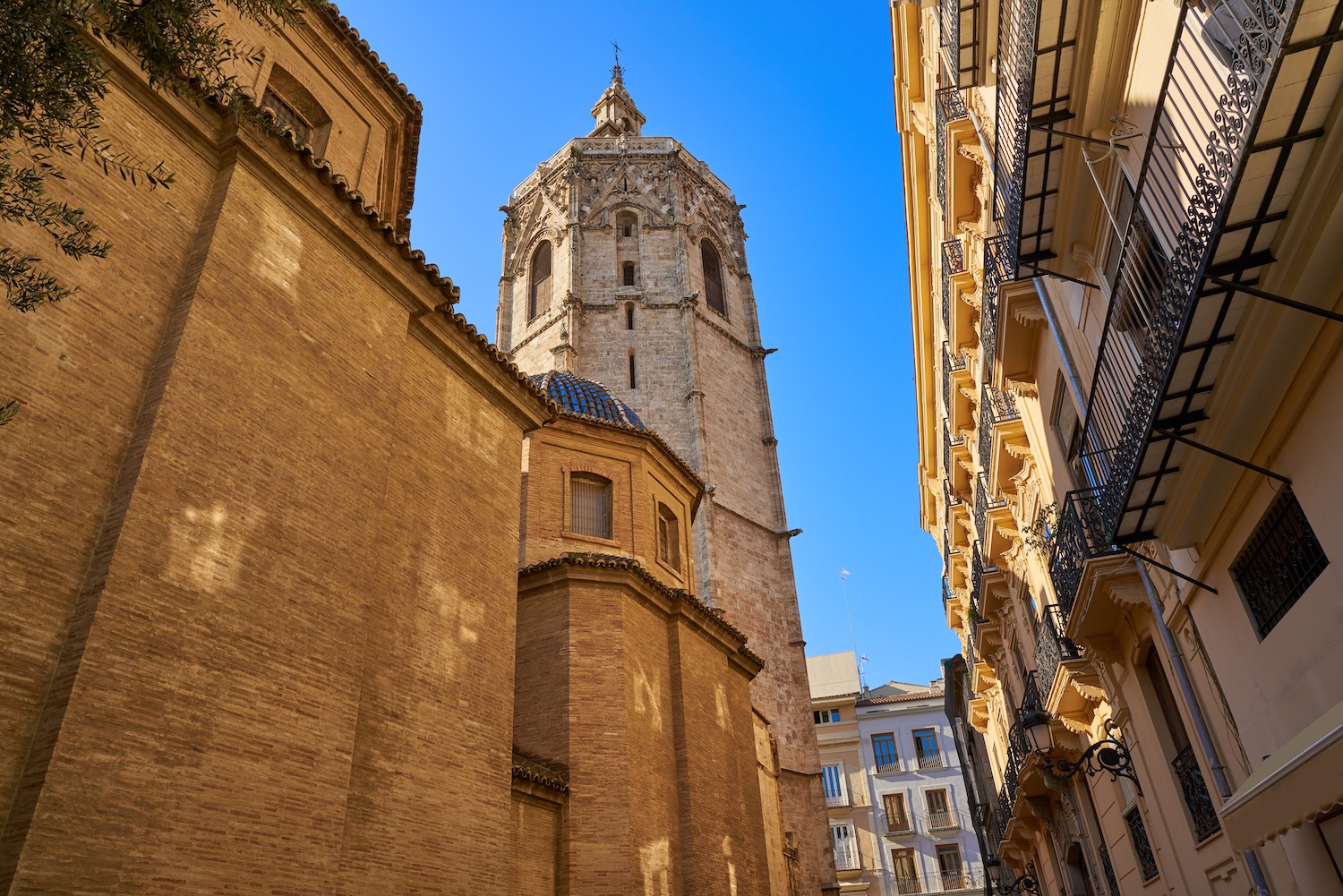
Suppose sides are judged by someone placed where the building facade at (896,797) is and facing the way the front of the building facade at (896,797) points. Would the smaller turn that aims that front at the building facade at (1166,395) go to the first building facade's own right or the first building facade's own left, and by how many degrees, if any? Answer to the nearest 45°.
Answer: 0° — it already faces it

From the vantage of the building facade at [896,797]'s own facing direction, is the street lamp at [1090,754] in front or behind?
in front

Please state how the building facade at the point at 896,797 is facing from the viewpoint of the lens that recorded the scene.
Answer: facing the viewer

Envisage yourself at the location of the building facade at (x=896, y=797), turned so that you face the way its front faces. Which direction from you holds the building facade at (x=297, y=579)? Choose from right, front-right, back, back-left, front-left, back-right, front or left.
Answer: front
